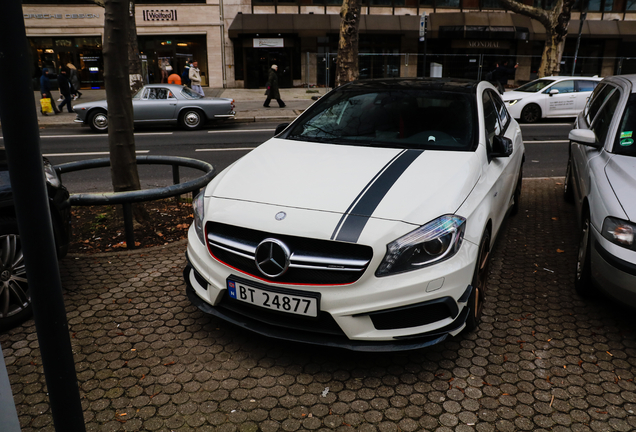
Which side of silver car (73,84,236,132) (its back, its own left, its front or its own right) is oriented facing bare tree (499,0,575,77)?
back

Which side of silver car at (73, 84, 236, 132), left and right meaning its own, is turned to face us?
left

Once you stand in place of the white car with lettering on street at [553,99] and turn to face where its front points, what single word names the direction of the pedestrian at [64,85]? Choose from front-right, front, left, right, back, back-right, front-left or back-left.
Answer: front-right

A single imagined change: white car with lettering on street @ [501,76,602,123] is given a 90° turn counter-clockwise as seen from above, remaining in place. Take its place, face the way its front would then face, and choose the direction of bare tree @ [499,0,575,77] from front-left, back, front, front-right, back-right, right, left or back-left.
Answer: back-left

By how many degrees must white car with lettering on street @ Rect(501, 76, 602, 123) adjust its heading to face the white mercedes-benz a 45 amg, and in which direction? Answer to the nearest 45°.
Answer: approximately 45° to its left

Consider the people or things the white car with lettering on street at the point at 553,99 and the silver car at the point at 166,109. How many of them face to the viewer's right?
0

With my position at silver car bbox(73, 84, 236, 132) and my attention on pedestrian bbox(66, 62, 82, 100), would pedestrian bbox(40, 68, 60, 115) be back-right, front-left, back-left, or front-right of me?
front-left

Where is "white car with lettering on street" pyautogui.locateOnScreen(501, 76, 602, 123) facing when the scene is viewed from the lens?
facing the viewer and to the left of the viewer

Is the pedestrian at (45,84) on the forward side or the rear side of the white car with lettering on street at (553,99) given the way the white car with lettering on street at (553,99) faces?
on the forward side

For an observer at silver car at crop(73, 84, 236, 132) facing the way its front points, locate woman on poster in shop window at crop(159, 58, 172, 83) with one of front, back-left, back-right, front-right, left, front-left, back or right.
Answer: right

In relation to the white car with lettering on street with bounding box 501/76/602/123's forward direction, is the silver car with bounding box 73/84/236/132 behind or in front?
in front

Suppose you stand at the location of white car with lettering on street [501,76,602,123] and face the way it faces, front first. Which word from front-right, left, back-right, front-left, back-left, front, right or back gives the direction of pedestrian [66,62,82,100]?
front-right
